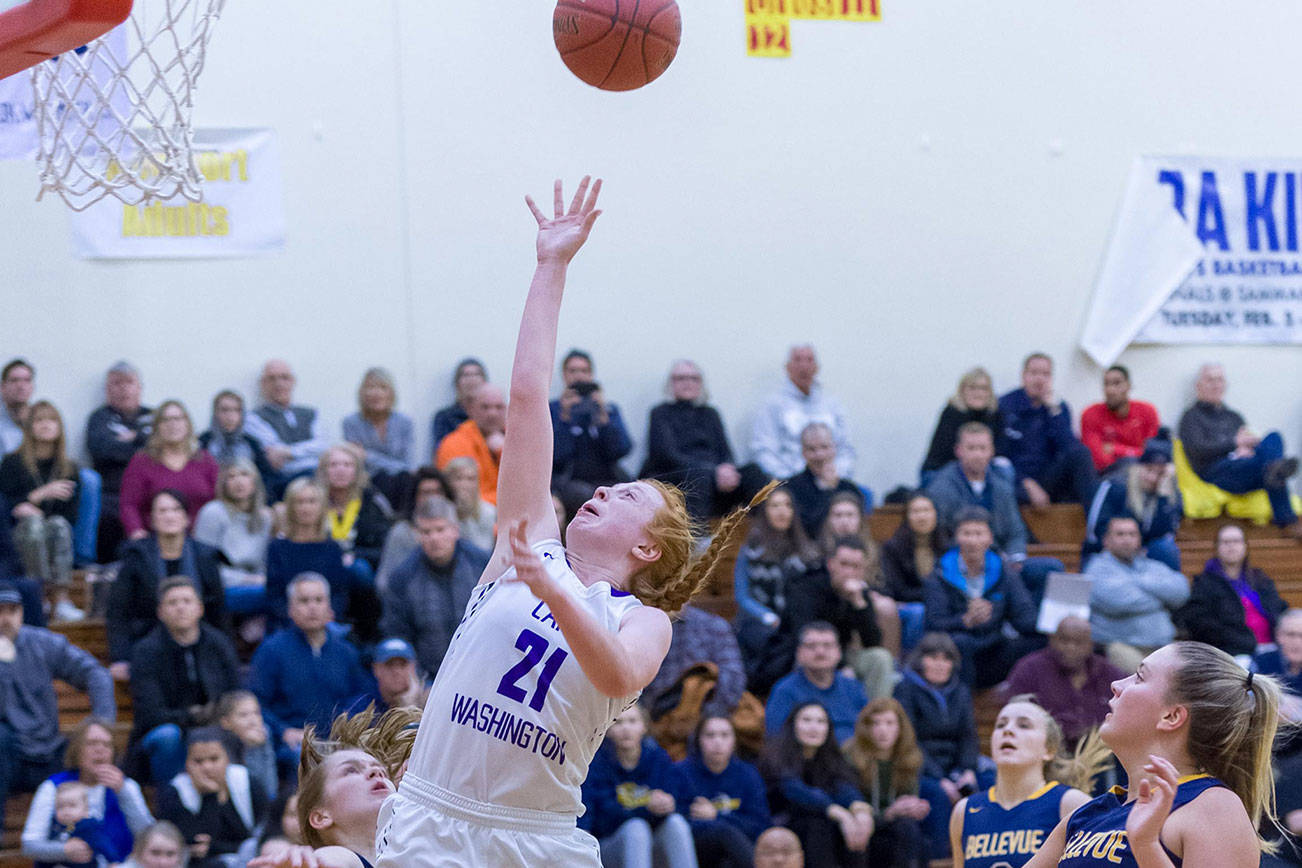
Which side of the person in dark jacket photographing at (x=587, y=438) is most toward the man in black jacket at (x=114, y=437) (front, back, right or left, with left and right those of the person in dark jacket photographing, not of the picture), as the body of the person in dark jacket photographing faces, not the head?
right

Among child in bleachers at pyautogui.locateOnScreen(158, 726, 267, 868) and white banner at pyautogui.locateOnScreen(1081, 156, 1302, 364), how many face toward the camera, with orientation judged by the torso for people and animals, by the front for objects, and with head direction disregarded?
2

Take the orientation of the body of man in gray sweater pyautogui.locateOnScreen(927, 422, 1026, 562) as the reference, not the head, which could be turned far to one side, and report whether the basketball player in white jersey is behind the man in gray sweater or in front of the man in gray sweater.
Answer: in front

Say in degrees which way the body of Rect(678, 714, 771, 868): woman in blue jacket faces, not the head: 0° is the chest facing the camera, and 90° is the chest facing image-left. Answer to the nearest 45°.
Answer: approximately 0°

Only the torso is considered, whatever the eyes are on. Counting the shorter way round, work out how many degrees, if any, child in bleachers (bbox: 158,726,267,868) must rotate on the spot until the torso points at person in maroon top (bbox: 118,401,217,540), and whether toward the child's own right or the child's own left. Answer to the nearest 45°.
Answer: approximately 180°

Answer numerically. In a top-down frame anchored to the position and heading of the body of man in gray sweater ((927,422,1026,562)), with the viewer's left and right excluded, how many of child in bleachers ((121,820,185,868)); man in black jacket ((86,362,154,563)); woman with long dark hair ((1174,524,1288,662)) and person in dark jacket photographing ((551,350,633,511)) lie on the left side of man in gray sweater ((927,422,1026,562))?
1

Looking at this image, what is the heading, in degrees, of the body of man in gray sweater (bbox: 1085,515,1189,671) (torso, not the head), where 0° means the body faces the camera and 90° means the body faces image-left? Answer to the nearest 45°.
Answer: approximately 0°
